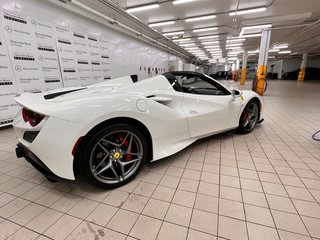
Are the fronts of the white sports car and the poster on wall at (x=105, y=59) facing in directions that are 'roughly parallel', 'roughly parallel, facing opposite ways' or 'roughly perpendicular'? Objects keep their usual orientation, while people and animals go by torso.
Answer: roughly perpendicular

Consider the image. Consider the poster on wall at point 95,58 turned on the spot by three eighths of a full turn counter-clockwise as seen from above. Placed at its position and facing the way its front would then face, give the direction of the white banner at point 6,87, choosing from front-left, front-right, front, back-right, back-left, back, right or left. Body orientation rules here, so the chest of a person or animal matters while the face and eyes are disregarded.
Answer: back-left

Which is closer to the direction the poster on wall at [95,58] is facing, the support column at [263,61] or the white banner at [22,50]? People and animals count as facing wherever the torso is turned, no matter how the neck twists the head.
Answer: the support column

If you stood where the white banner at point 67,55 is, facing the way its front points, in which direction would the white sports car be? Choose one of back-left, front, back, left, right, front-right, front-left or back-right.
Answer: front-right

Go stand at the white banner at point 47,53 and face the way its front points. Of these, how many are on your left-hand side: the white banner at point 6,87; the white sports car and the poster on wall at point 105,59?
1

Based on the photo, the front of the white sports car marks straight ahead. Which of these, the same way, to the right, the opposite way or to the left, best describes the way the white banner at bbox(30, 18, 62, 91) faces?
to the right

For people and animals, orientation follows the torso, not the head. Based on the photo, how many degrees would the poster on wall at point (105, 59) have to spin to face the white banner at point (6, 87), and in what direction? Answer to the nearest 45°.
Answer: approximately 90° to its right

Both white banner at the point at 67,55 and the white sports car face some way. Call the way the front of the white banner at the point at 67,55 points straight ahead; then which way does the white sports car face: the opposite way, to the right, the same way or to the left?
to the left

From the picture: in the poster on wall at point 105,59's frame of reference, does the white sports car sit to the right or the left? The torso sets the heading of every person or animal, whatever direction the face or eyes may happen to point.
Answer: on its right

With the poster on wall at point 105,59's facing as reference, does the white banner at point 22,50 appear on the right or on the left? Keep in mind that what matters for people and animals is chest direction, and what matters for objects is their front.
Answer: on its right
